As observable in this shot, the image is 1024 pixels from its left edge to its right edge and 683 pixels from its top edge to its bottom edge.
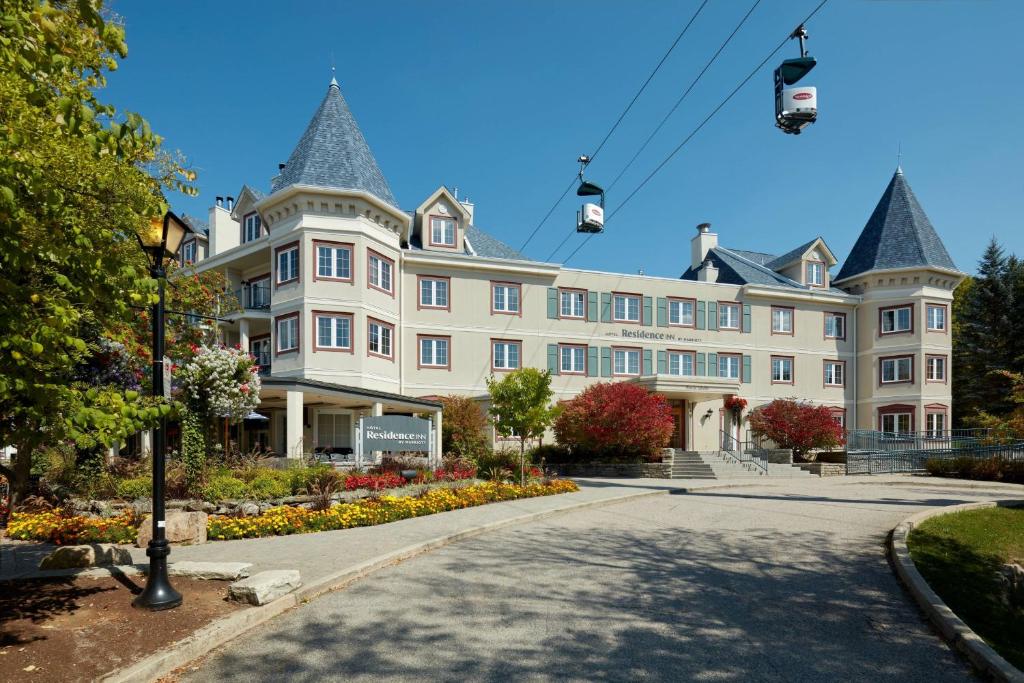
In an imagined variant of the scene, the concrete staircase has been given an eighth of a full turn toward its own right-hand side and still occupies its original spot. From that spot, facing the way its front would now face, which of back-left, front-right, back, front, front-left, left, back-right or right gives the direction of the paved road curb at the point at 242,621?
front-left

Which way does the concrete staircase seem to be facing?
toward the camera

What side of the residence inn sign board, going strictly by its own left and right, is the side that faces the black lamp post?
front

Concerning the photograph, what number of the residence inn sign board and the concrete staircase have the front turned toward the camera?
2

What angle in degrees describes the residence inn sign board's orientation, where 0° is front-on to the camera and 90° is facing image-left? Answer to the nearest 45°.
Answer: approximately 0°

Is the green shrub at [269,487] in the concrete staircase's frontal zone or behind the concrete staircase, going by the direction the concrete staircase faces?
frontal zone

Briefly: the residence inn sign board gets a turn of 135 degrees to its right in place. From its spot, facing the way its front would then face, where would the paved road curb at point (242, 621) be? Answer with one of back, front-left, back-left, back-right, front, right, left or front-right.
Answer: back-left

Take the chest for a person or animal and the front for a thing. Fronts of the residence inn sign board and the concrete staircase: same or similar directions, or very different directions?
same or similar directions

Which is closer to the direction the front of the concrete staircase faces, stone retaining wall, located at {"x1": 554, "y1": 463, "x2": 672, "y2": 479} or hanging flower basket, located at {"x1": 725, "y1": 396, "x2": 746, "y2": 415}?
the stone retaining wall

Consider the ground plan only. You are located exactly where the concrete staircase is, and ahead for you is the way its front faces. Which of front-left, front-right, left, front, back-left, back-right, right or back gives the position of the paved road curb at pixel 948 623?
front

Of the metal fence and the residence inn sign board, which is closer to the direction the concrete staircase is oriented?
the residence inn sign board

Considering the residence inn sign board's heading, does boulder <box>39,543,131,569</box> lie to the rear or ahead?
ahead
